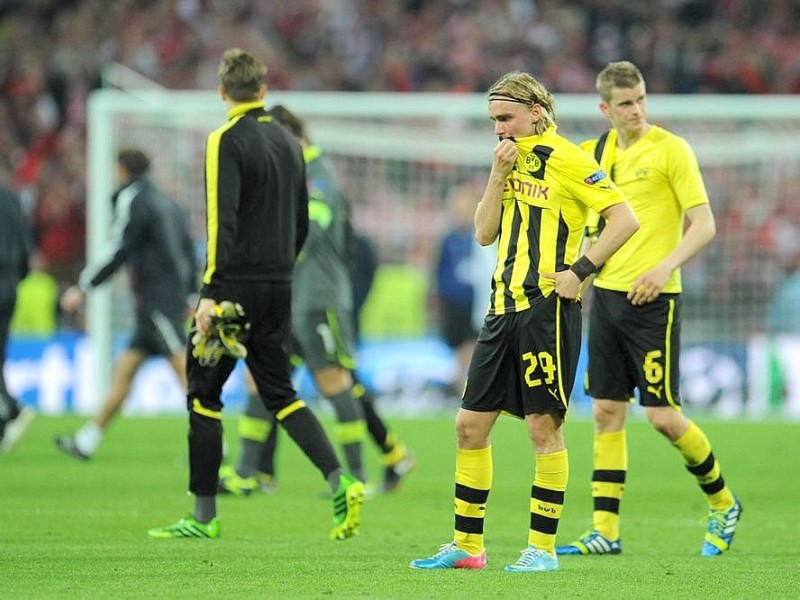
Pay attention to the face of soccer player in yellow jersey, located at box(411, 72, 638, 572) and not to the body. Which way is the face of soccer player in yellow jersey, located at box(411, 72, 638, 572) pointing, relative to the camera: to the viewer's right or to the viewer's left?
to the viewer's left

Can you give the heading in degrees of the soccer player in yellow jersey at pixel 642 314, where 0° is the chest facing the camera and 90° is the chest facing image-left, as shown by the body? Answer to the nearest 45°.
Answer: approximately 45°

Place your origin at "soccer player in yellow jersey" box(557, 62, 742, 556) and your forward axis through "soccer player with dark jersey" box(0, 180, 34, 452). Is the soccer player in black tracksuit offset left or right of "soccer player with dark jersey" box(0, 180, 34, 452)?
left

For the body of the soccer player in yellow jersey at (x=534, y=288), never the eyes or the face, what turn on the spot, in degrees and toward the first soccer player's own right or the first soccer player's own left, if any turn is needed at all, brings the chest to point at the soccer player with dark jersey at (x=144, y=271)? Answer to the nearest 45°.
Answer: approximately 90° to the first soccer player's own right

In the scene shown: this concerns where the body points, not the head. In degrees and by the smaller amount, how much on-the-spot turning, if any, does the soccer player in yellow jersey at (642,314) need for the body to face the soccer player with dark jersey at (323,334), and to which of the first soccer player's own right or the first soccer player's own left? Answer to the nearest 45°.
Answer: approximately 90° to the first soccer player's own right

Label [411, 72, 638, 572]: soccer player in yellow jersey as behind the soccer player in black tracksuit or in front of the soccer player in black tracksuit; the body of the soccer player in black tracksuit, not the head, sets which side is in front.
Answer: behind
